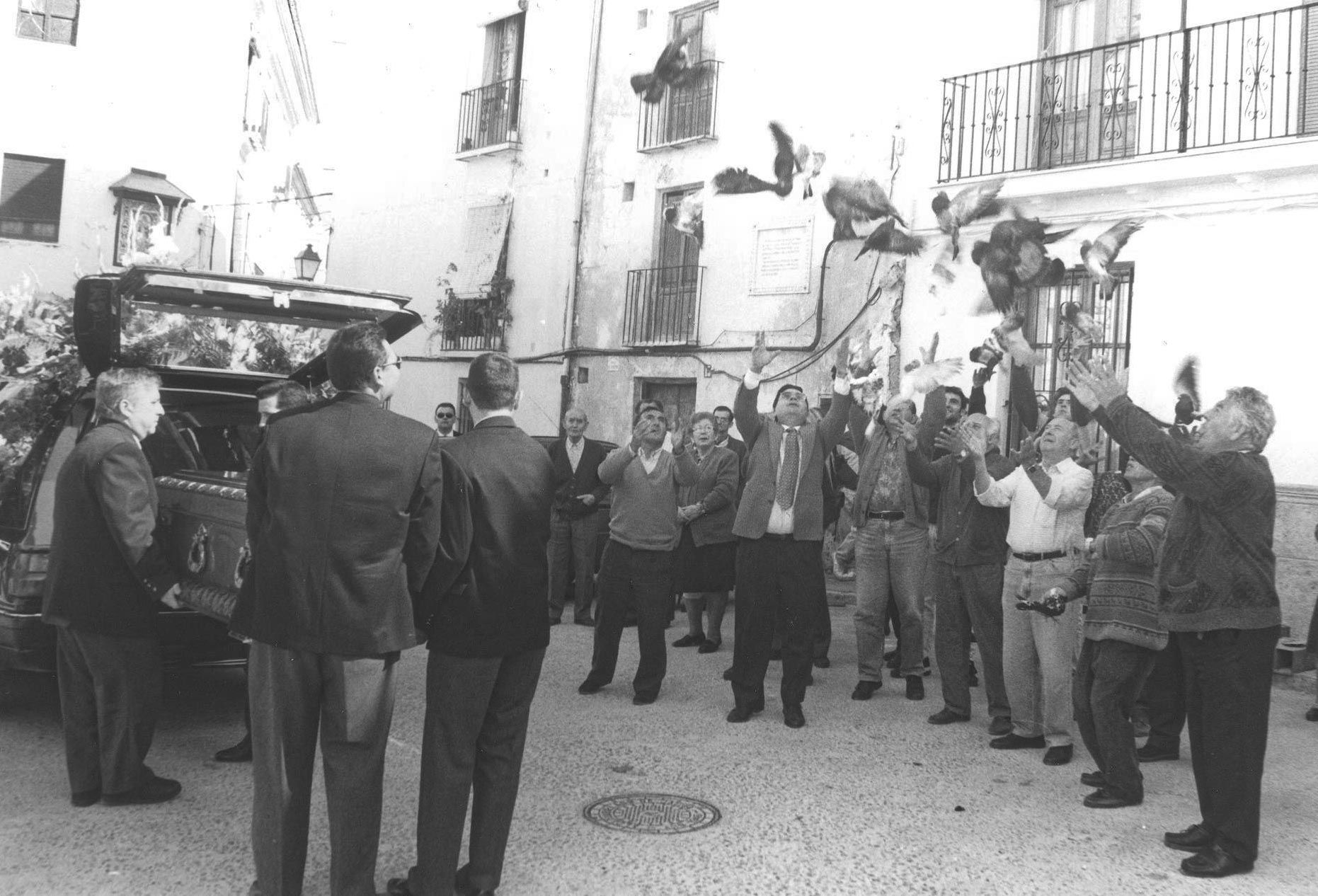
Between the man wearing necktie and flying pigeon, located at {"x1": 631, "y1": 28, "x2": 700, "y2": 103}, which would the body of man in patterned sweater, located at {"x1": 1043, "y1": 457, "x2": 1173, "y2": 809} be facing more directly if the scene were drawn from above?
the man wearing necktie

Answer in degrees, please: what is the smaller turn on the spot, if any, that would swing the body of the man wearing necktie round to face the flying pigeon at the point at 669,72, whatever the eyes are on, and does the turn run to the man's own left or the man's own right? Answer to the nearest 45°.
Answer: approximately 180°

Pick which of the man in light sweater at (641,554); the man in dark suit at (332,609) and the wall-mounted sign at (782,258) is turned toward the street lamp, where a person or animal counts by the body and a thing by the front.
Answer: the man in dark suit

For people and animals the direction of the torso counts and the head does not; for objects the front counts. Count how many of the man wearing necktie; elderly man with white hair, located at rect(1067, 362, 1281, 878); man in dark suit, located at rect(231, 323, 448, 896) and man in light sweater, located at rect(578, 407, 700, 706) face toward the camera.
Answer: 2

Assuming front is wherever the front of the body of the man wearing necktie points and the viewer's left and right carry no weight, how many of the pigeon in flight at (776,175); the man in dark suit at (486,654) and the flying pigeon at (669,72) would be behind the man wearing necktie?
2

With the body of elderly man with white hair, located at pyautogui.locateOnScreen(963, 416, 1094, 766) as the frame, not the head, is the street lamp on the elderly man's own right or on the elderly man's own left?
on the elderly man's own right

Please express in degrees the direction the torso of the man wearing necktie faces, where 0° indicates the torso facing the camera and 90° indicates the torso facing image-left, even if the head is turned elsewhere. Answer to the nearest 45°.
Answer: approximately 0°

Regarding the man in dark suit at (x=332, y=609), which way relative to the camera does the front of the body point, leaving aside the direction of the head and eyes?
away from the camera

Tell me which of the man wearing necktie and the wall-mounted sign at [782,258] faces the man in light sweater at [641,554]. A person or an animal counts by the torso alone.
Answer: the wall-mounted sign

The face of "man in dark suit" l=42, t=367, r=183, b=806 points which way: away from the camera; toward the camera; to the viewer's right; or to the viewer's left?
to the viewer's right

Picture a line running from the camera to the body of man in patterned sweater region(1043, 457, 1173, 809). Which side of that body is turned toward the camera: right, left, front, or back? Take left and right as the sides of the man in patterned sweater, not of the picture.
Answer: left

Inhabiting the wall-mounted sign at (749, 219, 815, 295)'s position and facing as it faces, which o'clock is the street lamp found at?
The street lamp is roughly at 3 o'clock from the wall-mounted sign.
